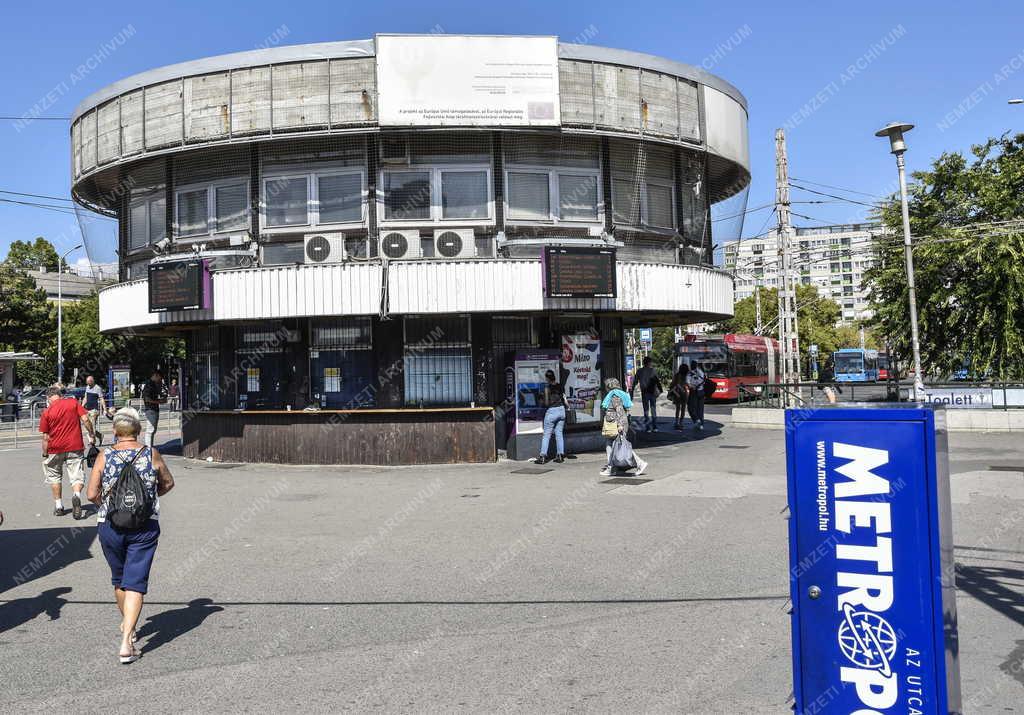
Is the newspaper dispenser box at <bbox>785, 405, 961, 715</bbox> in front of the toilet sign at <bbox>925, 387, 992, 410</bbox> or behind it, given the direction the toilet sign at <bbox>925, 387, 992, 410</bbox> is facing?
in front

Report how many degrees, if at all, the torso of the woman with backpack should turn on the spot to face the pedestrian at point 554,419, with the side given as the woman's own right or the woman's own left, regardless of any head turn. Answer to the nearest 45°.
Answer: approximately 45° to the woman's own right

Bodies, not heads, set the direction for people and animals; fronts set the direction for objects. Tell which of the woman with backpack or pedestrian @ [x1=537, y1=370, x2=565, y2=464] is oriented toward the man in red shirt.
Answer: the woman with backpack

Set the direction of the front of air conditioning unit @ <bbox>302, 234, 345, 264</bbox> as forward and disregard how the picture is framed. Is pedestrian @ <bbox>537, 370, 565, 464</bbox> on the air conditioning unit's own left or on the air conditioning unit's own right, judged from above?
on the air conditioning unit's own left

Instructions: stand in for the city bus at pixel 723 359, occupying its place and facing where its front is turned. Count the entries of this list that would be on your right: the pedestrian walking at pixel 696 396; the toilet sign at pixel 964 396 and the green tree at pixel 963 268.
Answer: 0

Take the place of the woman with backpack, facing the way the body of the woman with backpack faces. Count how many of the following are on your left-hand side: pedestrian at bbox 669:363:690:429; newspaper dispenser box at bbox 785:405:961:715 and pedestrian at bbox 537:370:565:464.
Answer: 0

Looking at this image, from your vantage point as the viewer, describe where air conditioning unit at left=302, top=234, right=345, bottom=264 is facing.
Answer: facing the viewer

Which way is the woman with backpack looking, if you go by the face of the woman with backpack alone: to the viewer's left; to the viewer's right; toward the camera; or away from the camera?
away from the camera

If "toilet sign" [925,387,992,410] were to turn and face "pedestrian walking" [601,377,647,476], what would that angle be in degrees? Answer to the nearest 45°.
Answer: approximately 45° to its right

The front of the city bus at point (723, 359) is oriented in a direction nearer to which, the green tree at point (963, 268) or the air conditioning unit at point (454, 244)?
the air conditioning unit

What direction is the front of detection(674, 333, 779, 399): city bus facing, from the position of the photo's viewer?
facing the viewer and to the left of the viewer

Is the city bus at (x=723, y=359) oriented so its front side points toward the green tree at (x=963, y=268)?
no

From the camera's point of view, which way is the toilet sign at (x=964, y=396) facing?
toward the camera

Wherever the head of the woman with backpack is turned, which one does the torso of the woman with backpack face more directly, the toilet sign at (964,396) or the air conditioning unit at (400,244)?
the air conditioning unit

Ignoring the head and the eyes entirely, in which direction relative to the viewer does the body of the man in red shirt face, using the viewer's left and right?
facing away from the viewer

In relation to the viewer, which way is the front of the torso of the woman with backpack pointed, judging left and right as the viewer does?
facing away from the viewer

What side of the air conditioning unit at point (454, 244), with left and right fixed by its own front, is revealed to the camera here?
front

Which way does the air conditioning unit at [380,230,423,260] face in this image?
toward the camera
